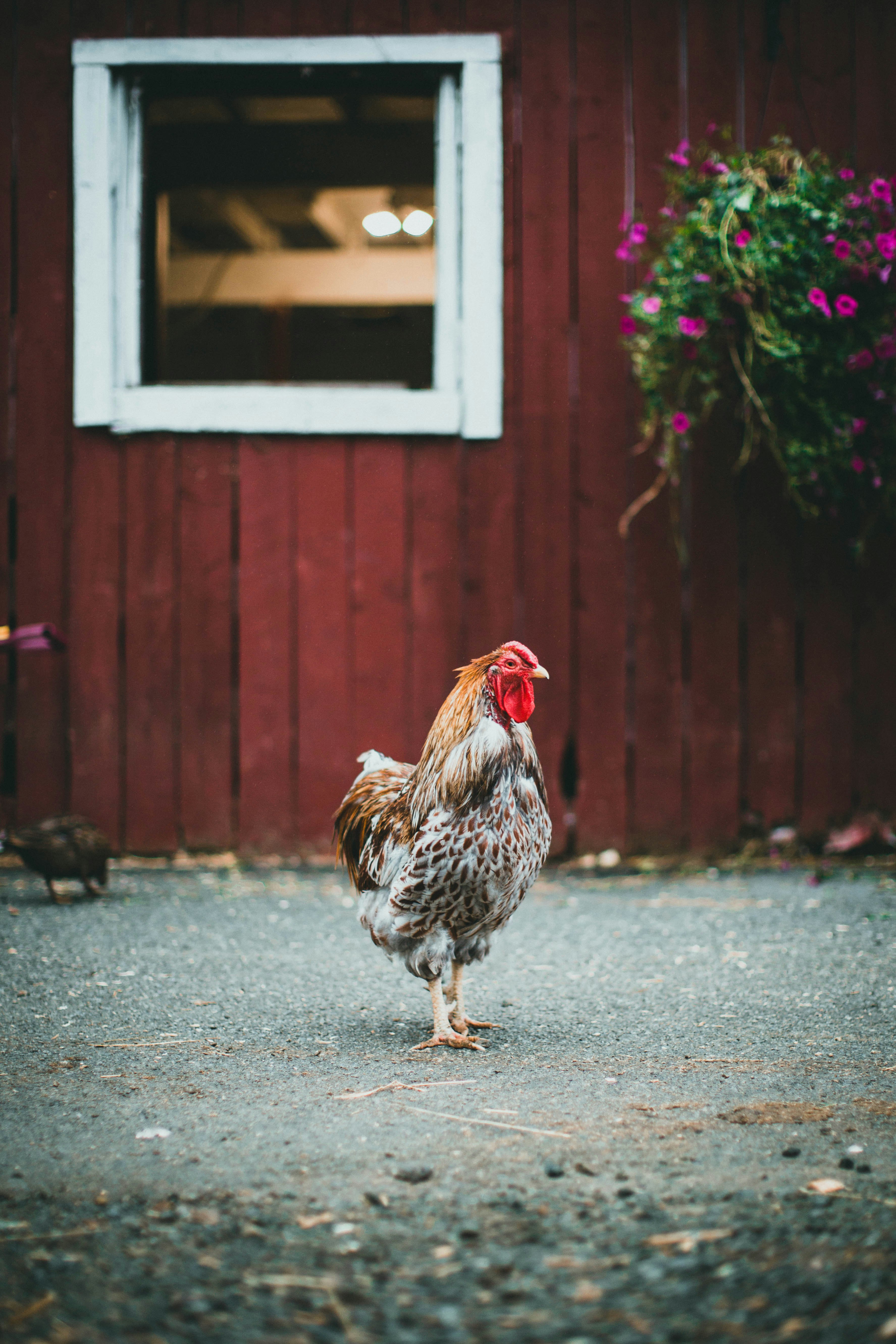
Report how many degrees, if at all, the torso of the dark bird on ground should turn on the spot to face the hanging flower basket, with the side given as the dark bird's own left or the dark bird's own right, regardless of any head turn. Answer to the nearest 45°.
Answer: approximately 180°

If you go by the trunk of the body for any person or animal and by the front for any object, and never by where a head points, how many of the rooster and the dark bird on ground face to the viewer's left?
1

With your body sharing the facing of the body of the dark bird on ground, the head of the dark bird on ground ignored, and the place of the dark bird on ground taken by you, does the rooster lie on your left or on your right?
on your left

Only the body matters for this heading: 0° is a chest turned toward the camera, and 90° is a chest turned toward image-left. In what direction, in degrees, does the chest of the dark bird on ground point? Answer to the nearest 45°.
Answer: approximately 90°

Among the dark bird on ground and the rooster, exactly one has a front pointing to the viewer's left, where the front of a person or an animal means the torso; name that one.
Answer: the dark bird on ground

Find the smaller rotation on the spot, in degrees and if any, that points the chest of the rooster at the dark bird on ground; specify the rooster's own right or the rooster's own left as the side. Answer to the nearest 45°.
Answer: approximately 180°

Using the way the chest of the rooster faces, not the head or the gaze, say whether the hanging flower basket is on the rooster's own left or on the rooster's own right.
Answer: on the rooster's own left

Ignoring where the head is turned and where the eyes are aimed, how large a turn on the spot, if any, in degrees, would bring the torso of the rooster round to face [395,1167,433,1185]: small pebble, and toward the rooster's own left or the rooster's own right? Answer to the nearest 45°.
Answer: approximately 45° to the rooster's own right

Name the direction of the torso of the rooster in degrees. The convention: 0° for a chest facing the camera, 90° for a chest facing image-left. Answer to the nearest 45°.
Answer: approximately 315°
